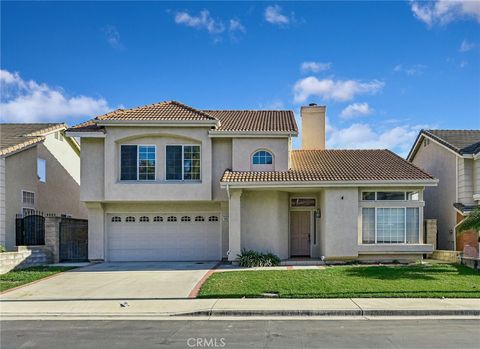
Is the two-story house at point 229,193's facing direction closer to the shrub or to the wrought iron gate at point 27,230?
the shrub

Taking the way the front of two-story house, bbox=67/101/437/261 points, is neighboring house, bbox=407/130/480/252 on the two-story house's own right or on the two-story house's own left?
on the two-story house's own left

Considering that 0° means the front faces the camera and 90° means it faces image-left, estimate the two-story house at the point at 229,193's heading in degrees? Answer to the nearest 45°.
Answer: approximately 0°

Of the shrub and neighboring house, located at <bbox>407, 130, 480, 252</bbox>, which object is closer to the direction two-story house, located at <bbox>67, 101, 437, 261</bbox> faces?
the shrub

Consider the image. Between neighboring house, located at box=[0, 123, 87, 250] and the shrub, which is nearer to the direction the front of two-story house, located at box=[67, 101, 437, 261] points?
the shrub

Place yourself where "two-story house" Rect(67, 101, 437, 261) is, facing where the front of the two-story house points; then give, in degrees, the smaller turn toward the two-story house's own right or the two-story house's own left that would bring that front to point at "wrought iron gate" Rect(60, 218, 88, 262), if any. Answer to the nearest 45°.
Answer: approximately 90° to the two-story house's own right
